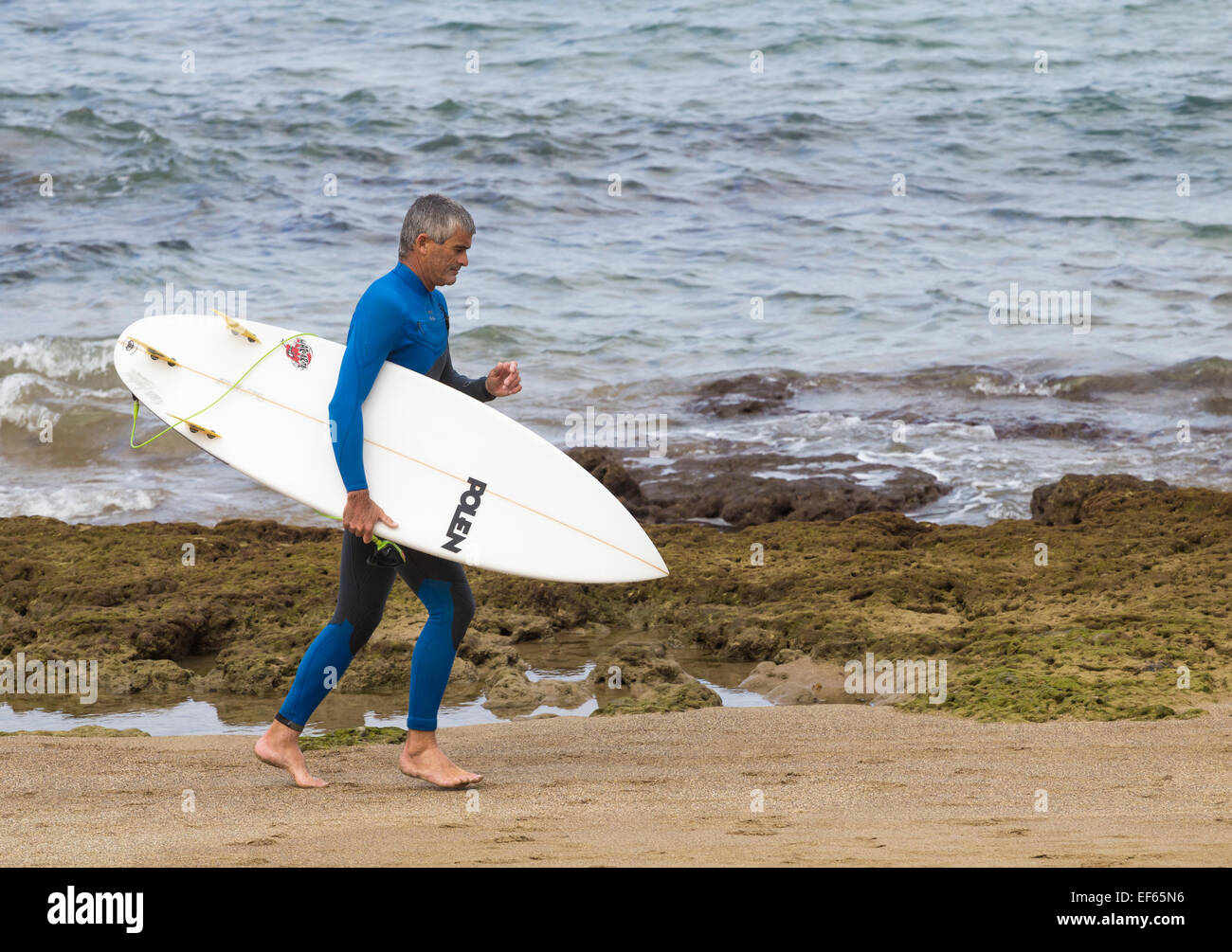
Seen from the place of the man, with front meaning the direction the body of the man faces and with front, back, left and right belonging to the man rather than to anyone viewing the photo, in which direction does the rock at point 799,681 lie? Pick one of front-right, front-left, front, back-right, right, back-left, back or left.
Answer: front-left

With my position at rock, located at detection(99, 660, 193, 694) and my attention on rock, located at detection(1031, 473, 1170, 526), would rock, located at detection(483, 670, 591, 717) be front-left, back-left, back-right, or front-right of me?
front-right

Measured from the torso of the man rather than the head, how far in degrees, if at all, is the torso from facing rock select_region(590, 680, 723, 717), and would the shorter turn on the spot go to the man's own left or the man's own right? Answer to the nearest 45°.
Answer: approximately 45° to the man's own left

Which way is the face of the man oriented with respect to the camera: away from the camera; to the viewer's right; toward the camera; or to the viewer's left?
to the viewer's right

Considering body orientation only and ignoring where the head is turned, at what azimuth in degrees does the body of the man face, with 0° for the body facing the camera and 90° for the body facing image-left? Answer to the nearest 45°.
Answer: approximately 270°

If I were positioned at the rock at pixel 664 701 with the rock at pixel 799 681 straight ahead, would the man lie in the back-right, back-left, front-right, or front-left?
back-right

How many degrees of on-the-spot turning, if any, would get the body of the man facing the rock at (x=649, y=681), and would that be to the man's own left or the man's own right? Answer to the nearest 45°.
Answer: approximately 45° to the man's own left

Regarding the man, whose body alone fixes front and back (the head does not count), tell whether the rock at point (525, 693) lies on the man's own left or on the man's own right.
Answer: on the man's own left

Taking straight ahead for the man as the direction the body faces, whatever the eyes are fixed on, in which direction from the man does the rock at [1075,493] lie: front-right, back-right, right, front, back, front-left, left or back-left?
front-left
